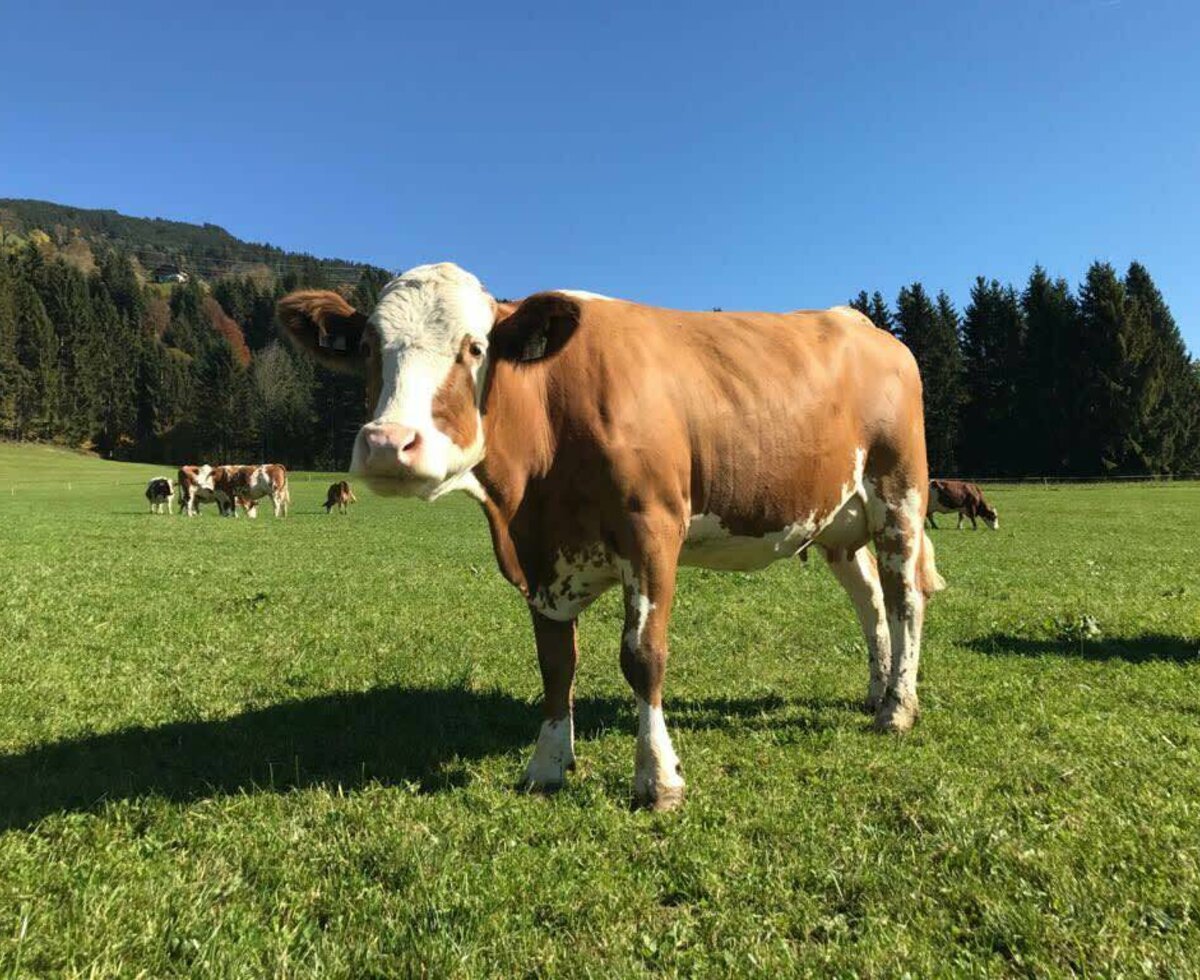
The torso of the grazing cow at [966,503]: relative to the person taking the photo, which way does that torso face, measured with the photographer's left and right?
facing to the right of the viewer

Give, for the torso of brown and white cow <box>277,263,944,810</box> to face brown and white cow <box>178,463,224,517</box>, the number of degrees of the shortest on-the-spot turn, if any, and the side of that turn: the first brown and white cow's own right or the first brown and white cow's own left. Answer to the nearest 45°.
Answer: approximately 90° to the first brown and white cow's own right

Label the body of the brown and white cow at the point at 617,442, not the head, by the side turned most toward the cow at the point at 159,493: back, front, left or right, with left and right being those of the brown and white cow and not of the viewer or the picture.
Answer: right

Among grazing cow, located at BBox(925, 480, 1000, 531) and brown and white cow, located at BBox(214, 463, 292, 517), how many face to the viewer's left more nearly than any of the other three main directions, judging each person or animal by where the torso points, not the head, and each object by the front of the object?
1

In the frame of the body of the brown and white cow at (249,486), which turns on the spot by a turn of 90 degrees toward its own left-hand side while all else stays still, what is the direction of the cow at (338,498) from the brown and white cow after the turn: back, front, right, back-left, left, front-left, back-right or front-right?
left

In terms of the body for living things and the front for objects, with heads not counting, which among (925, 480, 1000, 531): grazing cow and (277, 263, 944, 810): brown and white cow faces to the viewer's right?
the grazing cow

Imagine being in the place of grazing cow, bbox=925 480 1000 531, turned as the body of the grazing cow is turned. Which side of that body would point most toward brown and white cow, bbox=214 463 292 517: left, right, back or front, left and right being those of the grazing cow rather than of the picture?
back

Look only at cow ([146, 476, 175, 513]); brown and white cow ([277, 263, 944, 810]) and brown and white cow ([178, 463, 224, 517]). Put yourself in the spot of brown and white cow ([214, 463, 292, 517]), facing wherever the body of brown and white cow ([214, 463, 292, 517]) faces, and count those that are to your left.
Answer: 1

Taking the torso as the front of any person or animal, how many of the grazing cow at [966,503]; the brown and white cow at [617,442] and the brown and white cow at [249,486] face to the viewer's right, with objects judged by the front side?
1

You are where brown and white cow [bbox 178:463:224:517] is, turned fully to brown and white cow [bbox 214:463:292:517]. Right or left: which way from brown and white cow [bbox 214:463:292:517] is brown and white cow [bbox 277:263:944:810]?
right

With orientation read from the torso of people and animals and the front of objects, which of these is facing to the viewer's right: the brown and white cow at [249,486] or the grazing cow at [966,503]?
the grazing cow

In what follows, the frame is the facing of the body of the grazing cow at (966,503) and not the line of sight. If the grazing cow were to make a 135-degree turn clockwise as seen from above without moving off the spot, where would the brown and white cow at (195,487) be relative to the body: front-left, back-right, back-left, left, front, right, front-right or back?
front-right

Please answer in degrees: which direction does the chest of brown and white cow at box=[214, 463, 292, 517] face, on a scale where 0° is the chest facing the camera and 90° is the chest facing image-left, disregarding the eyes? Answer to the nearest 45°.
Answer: approximately 90°

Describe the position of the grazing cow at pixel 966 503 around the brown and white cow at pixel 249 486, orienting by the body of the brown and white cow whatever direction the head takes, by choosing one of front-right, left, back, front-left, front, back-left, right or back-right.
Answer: back-left

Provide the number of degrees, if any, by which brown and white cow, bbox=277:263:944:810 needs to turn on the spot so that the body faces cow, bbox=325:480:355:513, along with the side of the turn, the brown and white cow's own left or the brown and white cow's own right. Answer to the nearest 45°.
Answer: approximately 135° to the brown and white cow's own right

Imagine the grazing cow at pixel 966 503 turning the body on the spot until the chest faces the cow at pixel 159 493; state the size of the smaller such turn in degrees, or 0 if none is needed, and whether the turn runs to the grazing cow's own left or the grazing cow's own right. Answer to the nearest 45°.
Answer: approximately 180°
